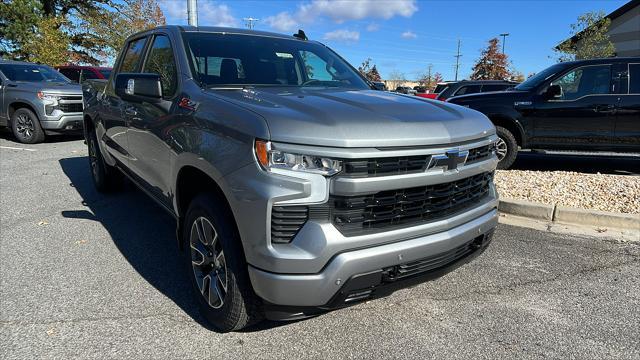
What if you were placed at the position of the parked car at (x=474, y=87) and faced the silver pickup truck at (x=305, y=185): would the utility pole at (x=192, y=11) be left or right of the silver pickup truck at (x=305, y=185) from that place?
right

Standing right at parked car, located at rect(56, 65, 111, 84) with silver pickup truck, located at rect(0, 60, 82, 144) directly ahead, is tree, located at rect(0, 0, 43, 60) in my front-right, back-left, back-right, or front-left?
back-right

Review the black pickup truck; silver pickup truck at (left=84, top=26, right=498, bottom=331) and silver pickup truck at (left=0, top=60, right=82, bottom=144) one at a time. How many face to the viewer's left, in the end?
1

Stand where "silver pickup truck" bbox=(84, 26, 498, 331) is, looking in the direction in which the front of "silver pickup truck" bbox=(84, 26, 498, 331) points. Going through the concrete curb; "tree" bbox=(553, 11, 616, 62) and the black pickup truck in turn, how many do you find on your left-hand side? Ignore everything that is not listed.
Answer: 3

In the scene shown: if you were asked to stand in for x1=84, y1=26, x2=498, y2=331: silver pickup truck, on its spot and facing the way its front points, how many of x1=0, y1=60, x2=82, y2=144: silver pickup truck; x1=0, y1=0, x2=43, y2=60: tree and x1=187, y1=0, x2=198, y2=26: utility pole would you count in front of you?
0

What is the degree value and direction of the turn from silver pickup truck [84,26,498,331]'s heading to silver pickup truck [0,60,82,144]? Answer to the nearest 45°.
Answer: approximately 180°

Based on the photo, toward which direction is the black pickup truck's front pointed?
to the viewer's left

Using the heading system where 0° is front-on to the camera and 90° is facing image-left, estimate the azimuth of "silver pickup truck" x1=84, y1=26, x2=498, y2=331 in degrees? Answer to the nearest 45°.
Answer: approximately 315°

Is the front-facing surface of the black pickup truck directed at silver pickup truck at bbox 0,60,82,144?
yes

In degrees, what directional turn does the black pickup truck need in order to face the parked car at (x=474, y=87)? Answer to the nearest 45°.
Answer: approximately 90° to its right

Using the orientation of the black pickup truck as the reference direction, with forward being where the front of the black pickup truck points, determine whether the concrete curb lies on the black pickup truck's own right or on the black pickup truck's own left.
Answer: on the black pickup truck's own left

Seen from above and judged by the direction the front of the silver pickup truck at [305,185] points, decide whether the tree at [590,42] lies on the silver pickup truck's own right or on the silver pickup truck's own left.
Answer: on the silver pickup truck's own left

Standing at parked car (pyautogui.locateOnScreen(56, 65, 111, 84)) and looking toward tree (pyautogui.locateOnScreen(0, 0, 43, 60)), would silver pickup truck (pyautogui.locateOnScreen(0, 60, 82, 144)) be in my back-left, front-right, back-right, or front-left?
back-left
